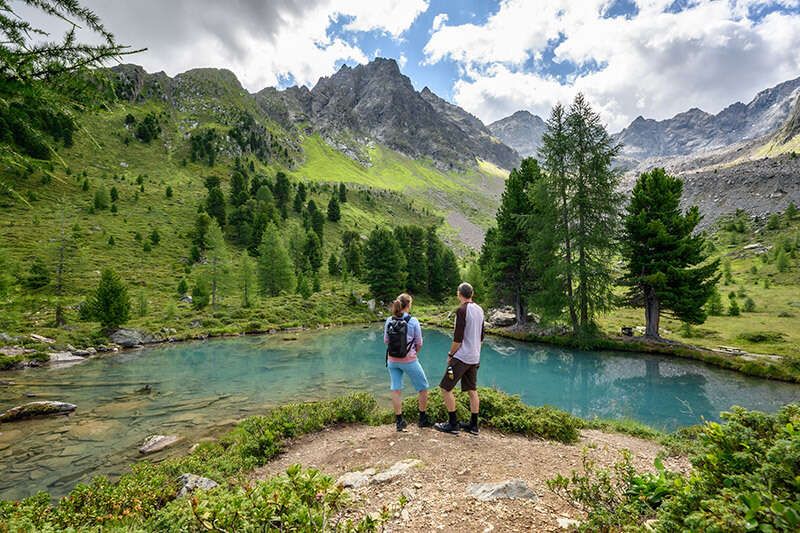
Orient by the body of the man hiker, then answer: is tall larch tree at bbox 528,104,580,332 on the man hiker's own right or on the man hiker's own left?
on the man hiker's own right

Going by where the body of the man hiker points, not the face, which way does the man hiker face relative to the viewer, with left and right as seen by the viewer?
facing away from the viewer and to the left of the viewer

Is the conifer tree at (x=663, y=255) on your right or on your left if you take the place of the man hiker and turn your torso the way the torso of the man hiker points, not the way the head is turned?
on your right

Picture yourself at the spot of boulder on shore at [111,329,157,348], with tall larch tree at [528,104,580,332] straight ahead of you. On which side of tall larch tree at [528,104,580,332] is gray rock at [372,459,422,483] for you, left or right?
right

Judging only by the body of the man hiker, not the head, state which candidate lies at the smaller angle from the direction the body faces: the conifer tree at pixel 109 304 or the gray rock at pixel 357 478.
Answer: the conifer tree

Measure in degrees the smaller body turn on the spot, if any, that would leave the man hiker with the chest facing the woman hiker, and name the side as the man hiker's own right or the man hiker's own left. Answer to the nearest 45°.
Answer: approximately 45° to the man hiker's own left

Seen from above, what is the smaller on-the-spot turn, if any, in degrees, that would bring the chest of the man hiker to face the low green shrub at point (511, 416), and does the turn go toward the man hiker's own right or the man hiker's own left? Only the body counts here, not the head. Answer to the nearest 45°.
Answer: approximately 90° to the man hiker's own right
